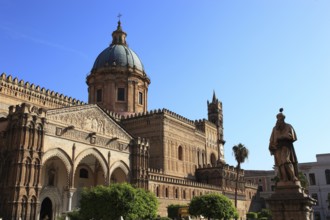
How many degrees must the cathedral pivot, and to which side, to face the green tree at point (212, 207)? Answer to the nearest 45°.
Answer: approximately 45° to its left

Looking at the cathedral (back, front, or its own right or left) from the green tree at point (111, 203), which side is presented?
front

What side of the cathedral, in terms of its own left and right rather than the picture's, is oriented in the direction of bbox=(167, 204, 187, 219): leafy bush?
front
